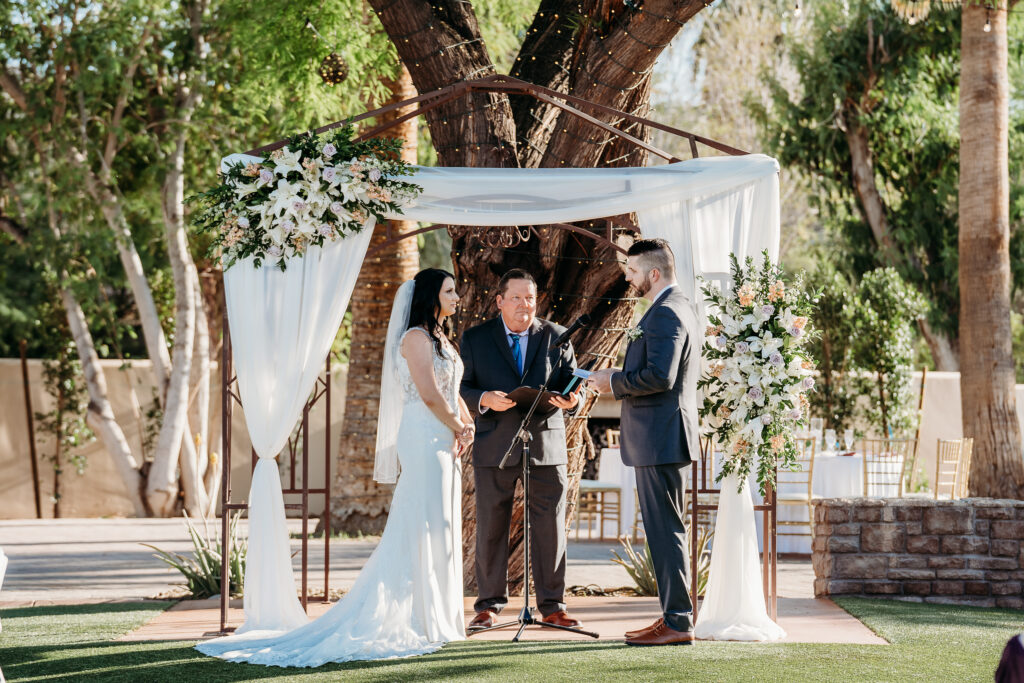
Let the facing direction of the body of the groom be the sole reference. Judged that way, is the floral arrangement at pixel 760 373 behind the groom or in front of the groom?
behind

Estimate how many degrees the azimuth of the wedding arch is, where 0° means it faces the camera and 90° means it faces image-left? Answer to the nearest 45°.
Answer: approximately 0°

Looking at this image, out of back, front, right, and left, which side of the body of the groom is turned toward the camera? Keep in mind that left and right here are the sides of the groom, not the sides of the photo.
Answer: left

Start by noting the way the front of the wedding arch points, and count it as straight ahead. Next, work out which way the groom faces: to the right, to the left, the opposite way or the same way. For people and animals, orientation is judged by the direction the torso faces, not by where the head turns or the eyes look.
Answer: to the right

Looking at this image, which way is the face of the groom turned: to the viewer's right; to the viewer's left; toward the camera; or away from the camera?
to the viewer's left

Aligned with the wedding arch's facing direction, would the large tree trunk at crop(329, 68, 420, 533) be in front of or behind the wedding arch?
behind

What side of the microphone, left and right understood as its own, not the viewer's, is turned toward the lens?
right

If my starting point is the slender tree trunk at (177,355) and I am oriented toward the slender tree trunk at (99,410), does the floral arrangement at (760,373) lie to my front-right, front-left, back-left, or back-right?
back-left

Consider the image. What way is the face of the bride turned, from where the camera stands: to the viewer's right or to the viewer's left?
to the viewer's right

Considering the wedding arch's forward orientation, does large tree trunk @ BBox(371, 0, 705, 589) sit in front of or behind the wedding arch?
behind

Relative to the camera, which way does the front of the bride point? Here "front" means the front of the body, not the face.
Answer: to the viewer's right

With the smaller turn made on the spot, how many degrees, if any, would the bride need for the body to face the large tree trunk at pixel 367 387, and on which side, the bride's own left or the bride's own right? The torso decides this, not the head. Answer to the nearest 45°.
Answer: approximately 90° to the bride's own left

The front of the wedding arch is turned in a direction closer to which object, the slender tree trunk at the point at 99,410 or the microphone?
the microphone

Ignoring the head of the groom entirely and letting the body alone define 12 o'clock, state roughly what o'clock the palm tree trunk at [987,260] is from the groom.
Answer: The palm tree trunk is roughly at 4 o'clock from the groom.

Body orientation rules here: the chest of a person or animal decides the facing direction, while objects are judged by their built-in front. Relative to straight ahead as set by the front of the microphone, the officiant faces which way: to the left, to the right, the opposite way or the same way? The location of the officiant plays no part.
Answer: to the right

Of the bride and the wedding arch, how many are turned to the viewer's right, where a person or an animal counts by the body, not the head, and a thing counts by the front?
1

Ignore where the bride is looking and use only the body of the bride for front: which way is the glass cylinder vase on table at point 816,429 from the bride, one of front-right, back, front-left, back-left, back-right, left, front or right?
front-left
